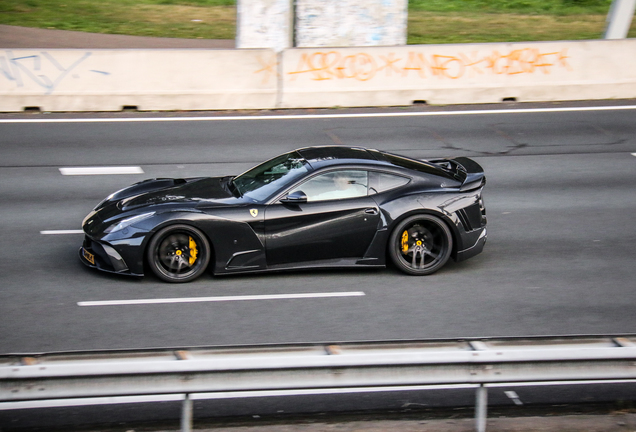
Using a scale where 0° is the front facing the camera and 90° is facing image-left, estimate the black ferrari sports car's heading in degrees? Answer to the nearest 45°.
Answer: approximately 90°

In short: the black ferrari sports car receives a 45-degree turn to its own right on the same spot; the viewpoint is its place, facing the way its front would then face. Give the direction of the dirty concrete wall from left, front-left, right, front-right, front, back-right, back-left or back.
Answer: front-right

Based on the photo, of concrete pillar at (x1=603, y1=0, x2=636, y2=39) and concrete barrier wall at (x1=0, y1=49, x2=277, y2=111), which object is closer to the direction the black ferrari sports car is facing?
the concrete barrier wall

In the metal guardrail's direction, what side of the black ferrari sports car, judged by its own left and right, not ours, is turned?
left

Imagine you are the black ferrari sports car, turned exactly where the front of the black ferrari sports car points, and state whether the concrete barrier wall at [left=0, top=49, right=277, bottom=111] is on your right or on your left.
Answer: on your right

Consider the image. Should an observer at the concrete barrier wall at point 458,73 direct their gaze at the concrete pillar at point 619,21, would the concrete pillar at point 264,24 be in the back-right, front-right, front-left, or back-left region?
back-left
